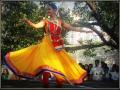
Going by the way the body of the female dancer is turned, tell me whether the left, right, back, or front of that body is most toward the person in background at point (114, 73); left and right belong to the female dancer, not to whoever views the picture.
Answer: left

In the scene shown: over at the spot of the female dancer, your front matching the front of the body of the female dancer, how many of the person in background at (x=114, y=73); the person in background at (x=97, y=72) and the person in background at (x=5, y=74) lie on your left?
2

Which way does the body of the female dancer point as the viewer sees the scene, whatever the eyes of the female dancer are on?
toward the camera
